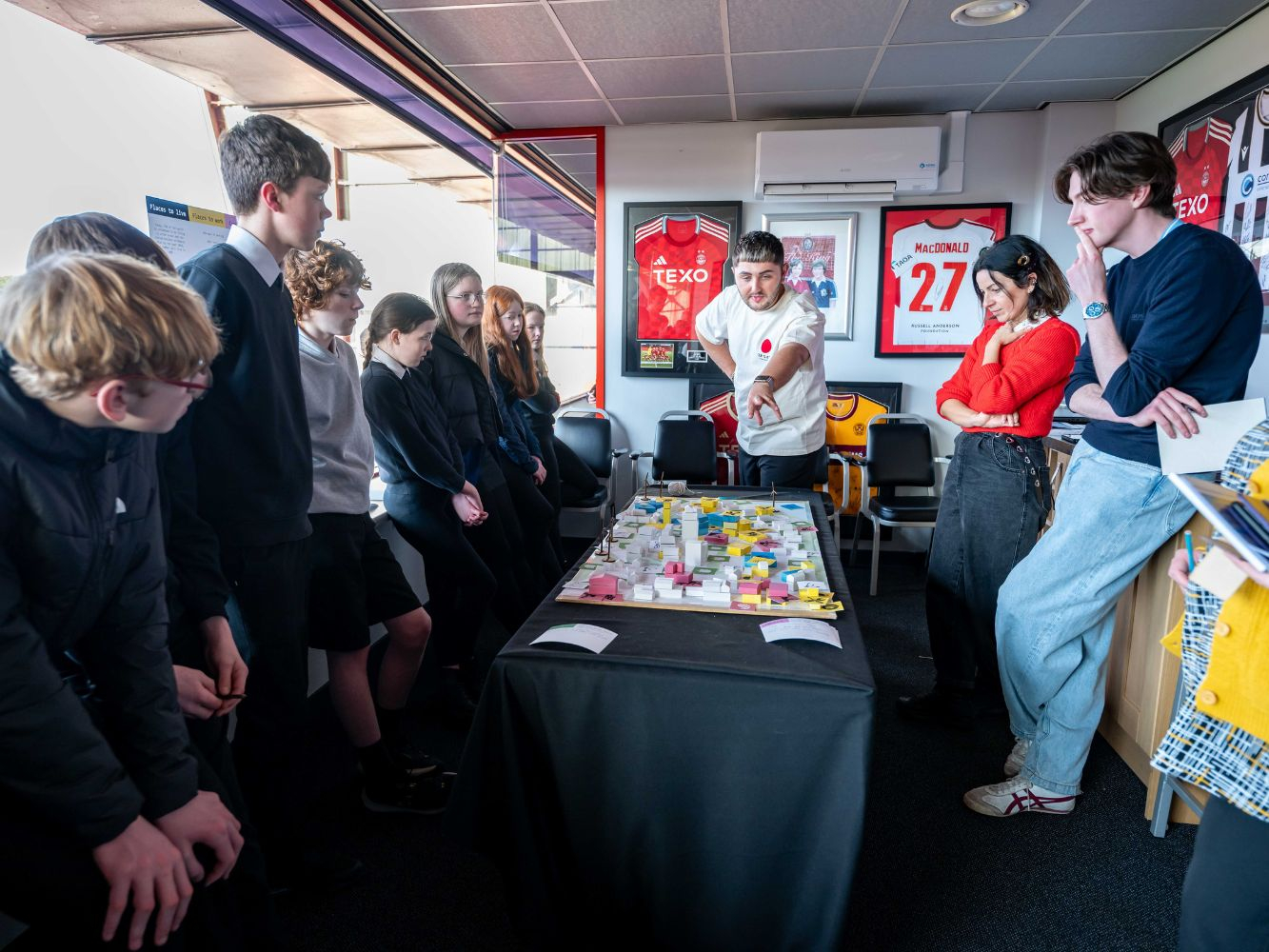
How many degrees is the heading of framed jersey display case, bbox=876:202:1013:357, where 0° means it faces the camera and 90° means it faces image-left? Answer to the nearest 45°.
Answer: approximately 0°

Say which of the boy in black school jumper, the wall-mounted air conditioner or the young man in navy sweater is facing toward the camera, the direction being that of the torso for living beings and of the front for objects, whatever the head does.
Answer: the wall-mounted air conditioner

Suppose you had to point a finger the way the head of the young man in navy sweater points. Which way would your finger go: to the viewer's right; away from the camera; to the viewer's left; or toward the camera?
to the viewer's left

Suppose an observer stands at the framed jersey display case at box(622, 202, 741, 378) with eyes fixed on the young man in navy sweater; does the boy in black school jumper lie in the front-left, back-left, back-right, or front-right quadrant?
front-right

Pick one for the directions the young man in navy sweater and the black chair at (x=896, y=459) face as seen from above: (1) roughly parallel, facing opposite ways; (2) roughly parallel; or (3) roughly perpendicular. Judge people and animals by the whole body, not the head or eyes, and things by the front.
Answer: roughly perpendicular

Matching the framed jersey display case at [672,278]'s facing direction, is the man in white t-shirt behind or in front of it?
in front

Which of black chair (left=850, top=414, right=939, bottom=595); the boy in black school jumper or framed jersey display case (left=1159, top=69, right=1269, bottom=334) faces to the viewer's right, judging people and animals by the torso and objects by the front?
the boy in black school jumper

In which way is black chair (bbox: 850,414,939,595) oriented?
toward the camera

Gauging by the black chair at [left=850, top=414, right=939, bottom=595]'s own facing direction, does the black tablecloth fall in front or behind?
in front

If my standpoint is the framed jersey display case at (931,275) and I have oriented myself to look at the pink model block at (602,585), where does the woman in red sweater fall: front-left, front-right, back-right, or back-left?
front-left

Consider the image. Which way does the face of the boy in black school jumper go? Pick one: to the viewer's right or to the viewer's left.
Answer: to the viewer's right

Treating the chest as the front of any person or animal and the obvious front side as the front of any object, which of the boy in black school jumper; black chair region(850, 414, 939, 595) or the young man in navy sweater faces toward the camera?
the black chair

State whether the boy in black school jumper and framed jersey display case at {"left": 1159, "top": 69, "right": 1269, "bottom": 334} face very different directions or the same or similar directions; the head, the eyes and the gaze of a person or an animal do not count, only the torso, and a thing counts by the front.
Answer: very different directions
